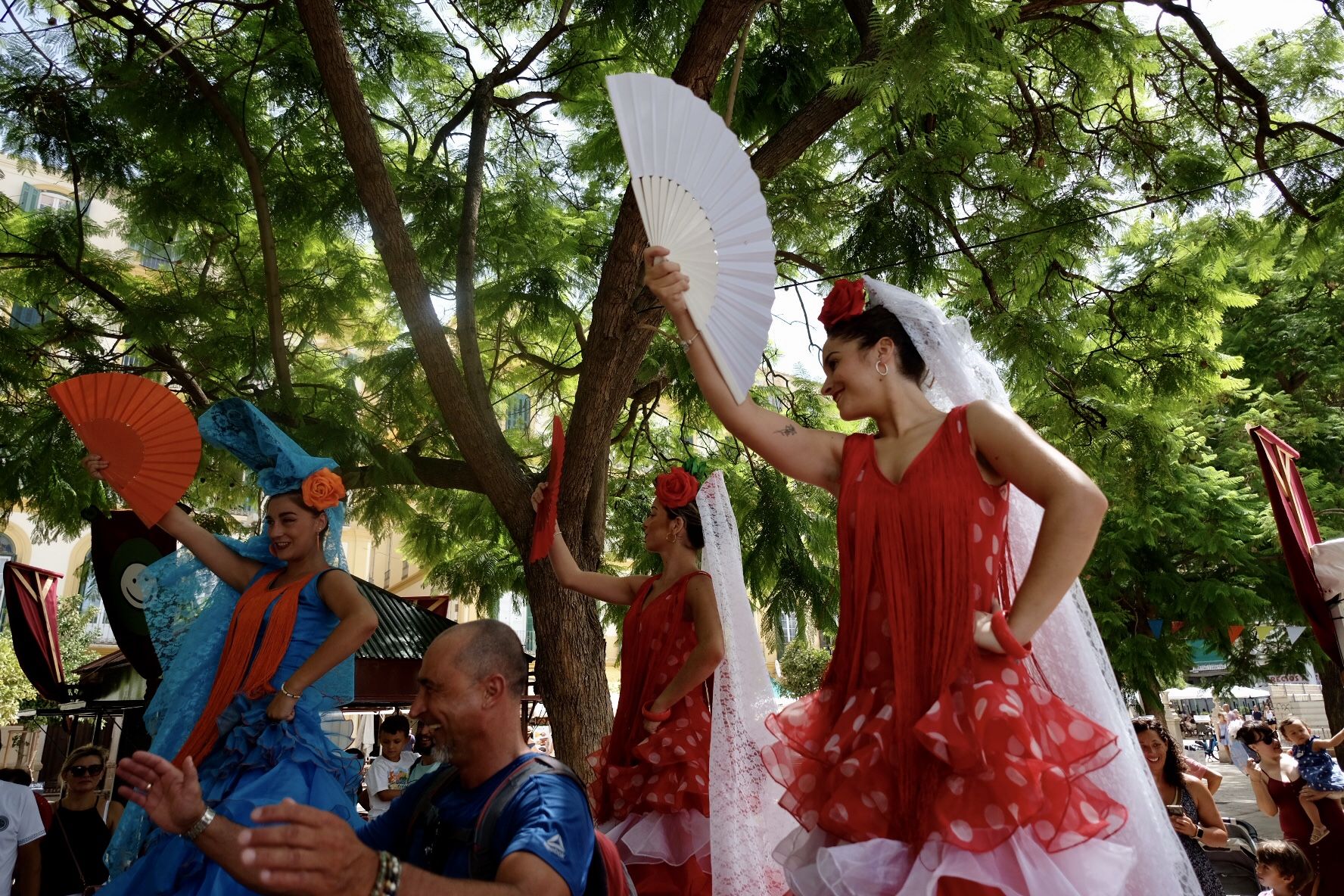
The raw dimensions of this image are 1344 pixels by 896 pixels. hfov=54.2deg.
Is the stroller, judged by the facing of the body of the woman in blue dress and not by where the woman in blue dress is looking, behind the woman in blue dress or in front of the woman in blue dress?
behind

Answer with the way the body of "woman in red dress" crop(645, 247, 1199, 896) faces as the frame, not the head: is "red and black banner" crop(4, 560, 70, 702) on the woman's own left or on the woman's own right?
on the woman's own right

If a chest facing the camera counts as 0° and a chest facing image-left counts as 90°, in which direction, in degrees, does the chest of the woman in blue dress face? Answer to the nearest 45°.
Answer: approximately 45°

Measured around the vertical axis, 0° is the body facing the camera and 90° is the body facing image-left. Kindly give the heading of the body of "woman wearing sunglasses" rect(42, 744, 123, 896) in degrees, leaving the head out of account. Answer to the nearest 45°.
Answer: approximately 0°

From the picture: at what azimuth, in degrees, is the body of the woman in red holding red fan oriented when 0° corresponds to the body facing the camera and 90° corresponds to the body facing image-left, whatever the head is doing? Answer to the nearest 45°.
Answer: approximately 45°

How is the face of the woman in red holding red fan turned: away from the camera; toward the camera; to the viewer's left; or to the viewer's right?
to the viewer's left

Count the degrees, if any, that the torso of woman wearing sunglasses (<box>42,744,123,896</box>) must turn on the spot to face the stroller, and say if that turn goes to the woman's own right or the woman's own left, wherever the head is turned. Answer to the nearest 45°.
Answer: approximately 45° to the woman's own left

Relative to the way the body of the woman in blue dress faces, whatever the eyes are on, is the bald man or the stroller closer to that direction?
the bald man

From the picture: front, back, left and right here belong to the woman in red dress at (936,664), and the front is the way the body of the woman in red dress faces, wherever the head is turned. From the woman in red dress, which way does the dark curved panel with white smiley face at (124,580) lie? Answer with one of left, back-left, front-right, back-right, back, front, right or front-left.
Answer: right

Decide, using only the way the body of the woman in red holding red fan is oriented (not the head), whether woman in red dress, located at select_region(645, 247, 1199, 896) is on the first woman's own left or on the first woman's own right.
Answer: on the first woman's own left

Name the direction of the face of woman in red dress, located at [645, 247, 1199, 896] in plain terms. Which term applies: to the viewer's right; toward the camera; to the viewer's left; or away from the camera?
to the viewer's left
